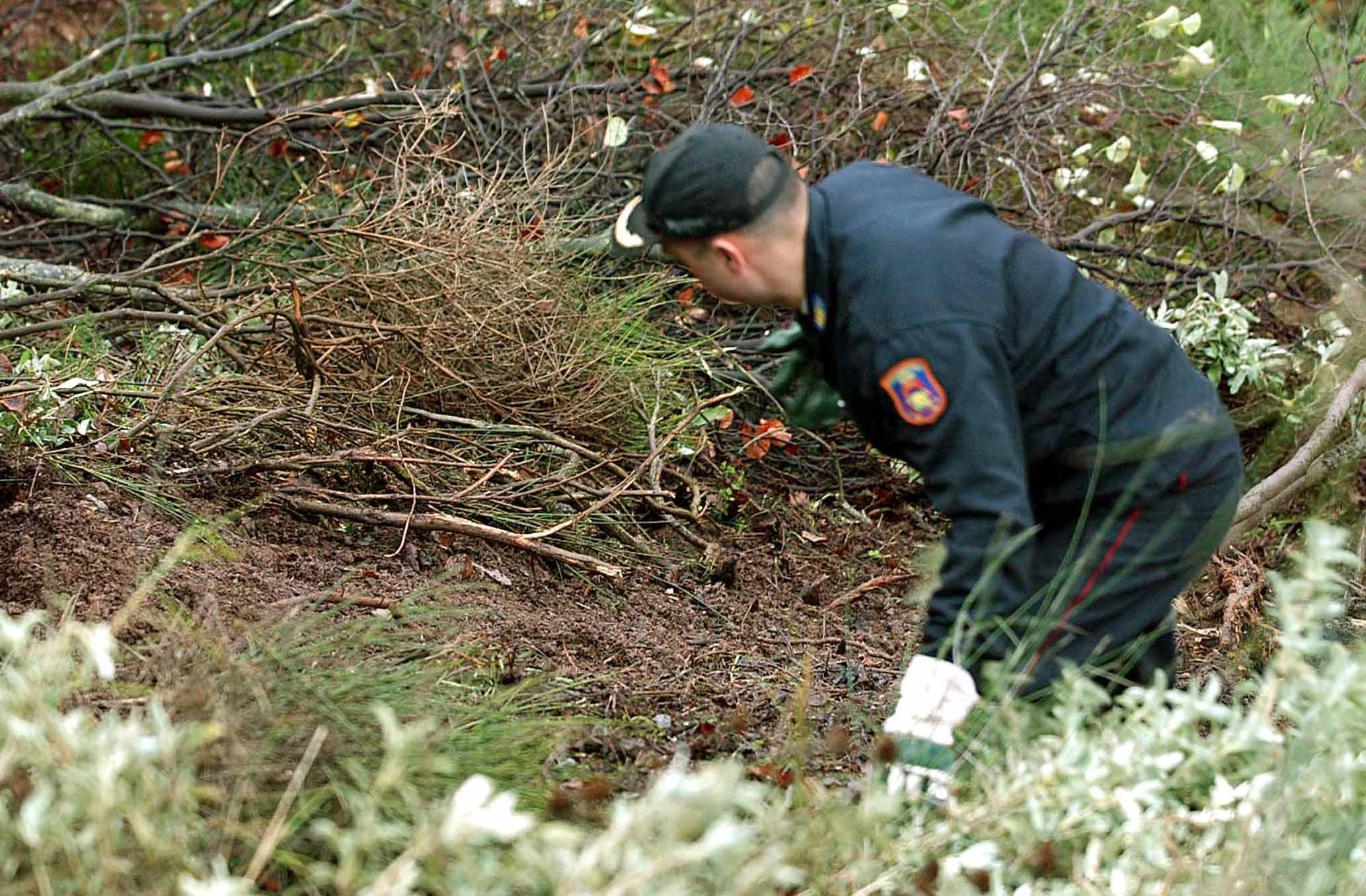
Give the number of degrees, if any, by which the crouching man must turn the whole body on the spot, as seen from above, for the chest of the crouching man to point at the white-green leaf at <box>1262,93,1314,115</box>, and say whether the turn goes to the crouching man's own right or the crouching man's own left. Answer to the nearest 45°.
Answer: approximately 90° to the crouching man's own right

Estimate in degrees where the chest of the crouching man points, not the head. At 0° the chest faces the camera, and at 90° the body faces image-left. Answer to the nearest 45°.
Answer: approximately 90°

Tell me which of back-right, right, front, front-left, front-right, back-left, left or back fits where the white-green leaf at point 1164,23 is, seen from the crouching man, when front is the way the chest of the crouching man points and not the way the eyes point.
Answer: right

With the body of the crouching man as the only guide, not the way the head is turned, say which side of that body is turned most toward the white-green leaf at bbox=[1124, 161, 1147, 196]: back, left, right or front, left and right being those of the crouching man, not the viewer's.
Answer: right

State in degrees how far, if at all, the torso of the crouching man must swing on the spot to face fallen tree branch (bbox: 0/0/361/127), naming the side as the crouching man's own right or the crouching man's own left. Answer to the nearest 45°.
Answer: approximately 45° to the crouching man's own right
